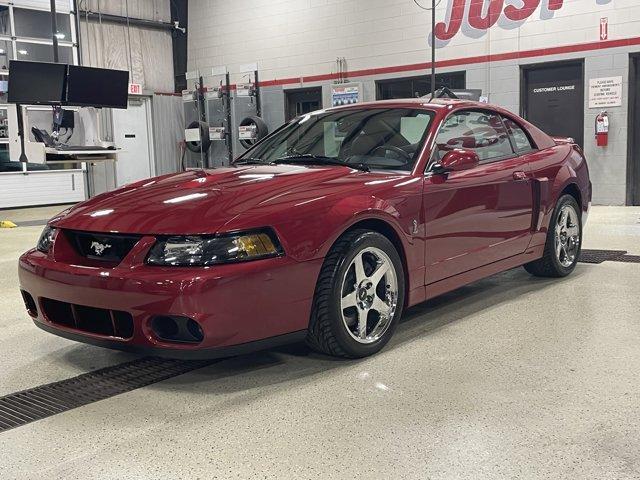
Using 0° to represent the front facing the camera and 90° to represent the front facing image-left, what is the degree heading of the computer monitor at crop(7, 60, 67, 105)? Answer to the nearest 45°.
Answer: approximately 0°

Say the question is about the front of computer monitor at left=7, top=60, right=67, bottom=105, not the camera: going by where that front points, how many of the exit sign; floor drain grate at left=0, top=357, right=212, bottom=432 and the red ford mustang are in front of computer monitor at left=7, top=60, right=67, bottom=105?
2

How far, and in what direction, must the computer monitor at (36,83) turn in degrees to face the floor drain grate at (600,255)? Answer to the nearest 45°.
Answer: approximately 45° to its left

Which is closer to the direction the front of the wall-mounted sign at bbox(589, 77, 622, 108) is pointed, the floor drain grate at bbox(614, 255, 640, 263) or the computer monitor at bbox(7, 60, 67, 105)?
the floor drain grate

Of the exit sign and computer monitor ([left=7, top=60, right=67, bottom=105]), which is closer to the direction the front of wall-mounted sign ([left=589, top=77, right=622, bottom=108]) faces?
the computer monitor

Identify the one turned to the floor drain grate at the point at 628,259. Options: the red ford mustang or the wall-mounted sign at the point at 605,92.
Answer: the wall-mounted sign

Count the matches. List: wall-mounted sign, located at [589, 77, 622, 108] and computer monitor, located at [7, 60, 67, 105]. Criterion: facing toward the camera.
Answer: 2

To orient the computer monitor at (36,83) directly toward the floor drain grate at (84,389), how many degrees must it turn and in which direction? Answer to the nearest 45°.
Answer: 0° — it already faces it

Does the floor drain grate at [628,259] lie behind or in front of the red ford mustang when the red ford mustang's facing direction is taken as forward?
behind

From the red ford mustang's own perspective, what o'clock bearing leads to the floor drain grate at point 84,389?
The floor drain grate is roughly at 1 o'clock from the red ford mustang.

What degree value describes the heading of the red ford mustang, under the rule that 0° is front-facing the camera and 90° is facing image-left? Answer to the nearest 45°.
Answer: approximately 45°

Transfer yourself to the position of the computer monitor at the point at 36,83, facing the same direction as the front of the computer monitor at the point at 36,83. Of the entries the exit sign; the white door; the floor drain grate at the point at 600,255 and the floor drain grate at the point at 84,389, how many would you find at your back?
2

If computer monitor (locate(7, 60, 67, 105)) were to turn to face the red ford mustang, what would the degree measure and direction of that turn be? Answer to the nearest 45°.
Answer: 0° — it already faces it
